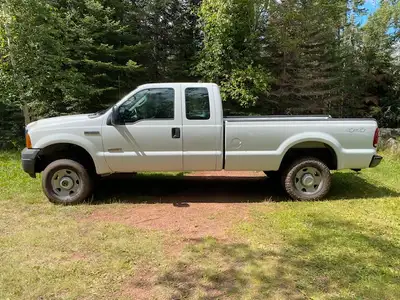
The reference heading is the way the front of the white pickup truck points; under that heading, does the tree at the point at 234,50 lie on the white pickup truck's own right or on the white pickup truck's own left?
on the white pickup truck's own right

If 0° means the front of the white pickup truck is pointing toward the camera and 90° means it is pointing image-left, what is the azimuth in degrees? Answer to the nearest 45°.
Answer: approximately 90°
